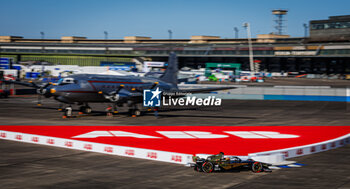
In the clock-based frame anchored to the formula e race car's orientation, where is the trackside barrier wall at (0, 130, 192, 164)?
The trackside barrier wall is roughly at 7 o'clock from the formula e race car.

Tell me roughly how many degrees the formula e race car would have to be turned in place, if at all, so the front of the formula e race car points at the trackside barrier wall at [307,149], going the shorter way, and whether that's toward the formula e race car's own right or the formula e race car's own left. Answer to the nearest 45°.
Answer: approximately 45° to the formula e race car's own left

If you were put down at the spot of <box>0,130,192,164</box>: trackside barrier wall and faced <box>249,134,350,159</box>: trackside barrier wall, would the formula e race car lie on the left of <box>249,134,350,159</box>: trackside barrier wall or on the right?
right

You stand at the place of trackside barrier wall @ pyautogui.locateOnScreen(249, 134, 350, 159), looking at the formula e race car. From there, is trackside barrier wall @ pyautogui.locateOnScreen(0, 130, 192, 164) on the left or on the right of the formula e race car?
right

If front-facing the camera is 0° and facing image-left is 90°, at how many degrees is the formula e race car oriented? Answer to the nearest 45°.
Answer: approximately 270°
